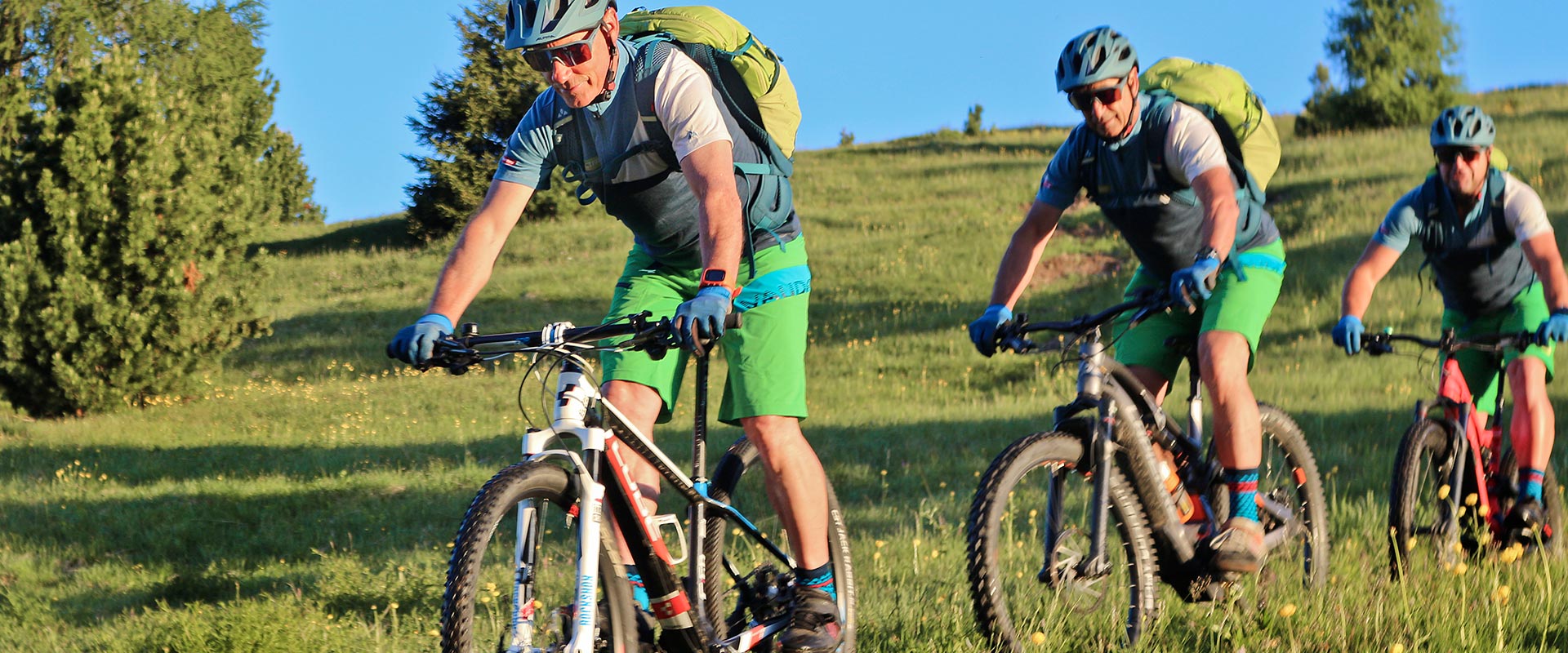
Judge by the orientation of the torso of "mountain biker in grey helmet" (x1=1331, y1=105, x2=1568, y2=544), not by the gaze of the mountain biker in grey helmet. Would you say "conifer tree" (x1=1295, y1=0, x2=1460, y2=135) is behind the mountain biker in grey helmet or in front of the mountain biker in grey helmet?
behind

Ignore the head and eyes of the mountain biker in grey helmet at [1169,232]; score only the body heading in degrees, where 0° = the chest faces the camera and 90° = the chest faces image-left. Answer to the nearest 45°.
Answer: approximately 45°

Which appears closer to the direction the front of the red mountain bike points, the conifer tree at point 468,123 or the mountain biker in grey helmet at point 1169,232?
the mountain biker in grey helmet

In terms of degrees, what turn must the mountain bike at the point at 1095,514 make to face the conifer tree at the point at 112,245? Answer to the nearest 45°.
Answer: approximately 90° to its right

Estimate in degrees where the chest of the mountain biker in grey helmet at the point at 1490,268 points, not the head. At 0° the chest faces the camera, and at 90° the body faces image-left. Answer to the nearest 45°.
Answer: approximately 0°

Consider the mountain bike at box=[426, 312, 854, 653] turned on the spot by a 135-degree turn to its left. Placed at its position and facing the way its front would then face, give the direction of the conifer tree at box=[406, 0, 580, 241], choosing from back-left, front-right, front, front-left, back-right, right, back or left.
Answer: left

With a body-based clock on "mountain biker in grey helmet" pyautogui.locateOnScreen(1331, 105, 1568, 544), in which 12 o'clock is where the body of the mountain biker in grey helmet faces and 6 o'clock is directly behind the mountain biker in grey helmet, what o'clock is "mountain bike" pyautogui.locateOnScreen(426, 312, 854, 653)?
The mountain bike is roughly at 1 o'clock from the mountain biker in grey helmet.

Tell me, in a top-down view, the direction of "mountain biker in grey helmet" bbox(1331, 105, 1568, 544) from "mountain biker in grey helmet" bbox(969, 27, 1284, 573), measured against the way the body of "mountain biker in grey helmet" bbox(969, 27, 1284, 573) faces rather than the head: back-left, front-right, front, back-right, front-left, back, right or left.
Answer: back
